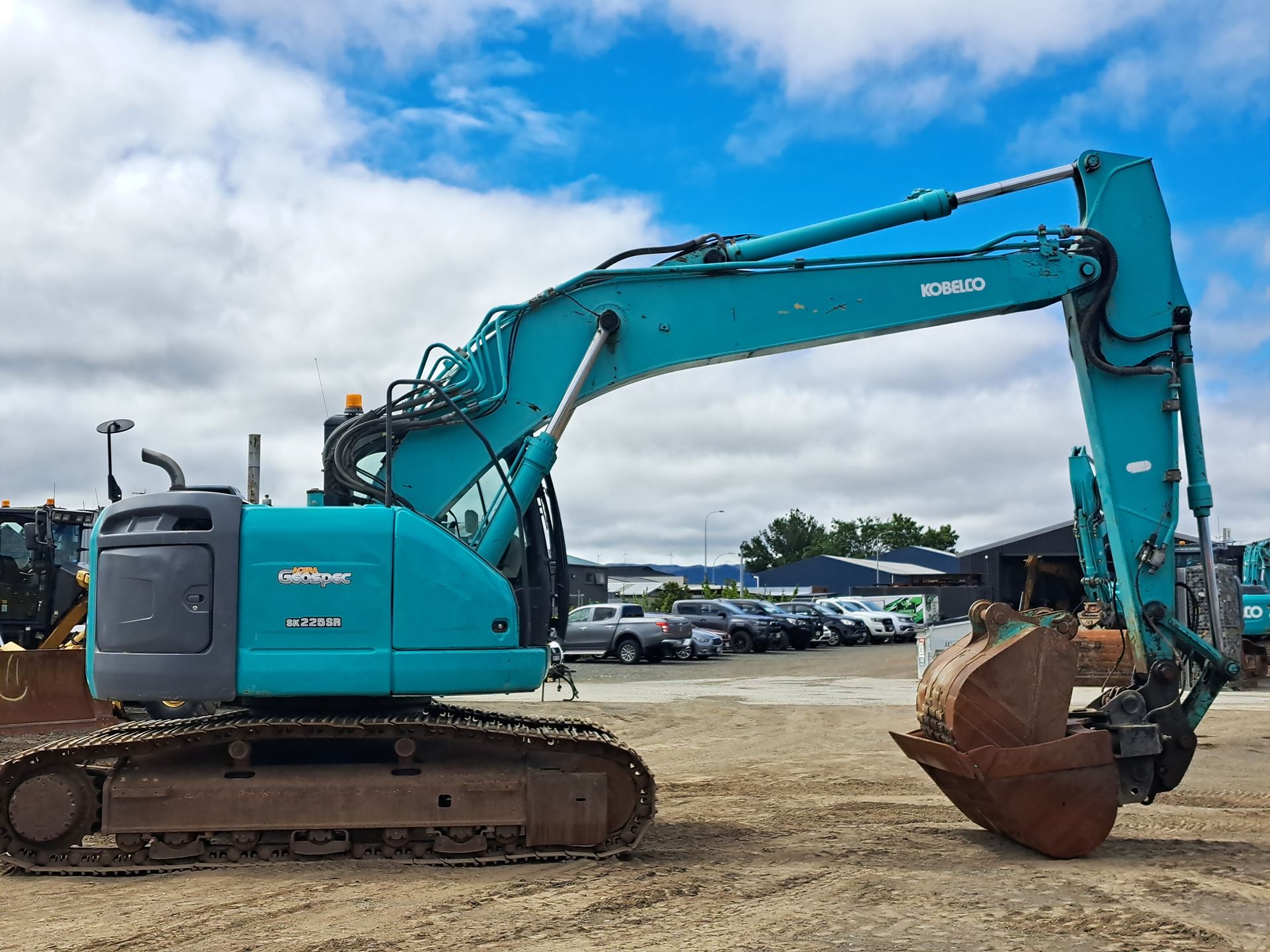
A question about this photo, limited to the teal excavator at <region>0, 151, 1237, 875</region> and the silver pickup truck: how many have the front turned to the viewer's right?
1

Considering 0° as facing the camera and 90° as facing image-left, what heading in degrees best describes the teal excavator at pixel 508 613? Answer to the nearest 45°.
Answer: approximately 270°

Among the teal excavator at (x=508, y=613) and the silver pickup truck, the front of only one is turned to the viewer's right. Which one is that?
the teal excavator

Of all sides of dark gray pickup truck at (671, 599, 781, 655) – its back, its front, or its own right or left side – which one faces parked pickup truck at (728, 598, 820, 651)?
left

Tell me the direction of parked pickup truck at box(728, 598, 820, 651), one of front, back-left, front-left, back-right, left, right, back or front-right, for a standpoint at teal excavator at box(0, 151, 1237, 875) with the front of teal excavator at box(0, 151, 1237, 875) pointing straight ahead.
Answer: left

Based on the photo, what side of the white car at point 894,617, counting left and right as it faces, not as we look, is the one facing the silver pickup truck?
right

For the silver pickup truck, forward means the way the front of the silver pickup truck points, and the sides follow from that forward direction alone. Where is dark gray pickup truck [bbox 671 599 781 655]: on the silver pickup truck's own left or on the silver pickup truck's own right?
on the silver pickup truck's own right

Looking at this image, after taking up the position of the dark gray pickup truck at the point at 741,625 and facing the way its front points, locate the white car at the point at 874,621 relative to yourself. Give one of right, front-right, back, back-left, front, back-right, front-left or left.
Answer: left
